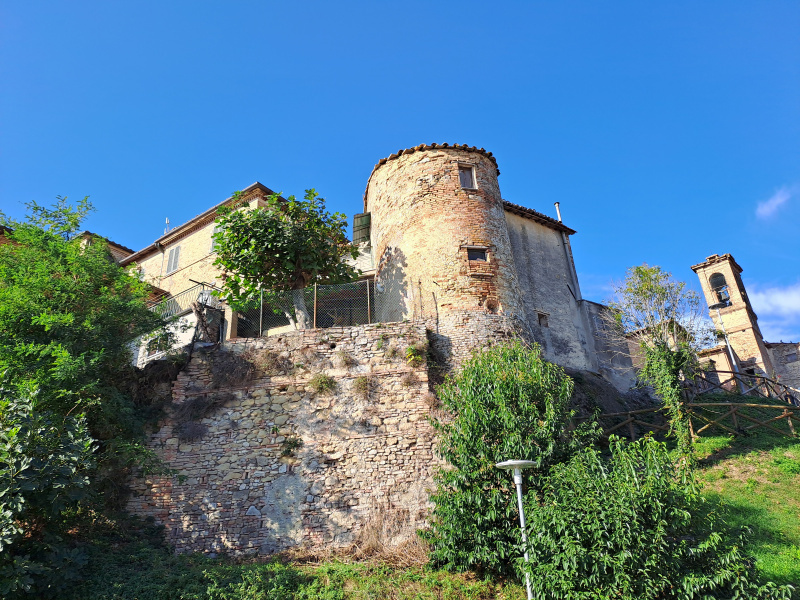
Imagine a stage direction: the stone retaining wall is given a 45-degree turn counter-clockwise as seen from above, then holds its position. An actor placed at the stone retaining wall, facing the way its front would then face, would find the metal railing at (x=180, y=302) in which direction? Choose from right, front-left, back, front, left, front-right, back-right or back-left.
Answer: back

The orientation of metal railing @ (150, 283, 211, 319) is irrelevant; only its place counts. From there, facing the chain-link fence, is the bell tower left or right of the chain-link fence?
left

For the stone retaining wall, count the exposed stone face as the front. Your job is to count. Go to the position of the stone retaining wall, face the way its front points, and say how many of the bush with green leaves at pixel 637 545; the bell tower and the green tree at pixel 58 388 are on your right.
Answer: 1

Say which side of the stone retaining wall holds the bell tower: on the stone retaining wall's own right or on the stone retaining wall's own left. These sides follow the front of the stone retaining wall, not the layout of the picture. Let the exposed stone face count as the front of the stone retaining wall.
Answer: on the stone retaining wall's own left

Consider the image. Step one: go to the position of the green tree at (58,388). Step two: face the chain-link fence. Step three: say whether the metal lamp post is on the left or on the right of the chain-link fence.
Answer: right

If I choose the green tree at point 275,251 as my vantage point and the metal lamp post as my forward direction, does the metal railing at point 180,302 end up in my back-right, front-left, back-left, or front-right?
back-right

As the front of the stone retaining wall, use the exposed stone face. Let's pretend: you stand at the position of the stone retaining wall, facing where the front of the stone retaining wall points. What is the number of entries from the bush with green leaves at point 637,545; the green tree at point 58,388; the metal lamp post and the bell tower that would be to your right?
1

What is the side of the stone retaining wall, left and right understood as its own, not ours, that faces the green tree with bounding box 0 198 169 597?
right

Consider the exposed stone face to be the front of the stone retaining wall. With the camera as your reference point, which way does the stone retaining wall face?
facing the viewer

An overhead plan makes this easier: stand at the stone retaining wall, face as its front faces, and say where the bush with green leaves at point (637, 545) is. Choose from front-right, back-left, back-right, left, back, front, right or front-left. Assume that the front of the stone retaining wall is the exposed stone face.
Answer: front-left

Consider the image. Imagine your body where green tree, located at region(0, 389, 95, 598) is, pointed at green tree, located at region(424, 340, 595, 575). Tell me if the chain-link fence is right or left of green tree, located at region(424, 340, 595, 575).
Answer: left

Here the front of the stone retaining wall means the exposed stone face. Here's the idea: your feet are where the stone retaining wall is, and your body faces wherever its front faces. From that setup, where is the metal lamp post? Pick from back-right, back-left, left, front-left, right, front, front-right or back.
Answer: front-left
